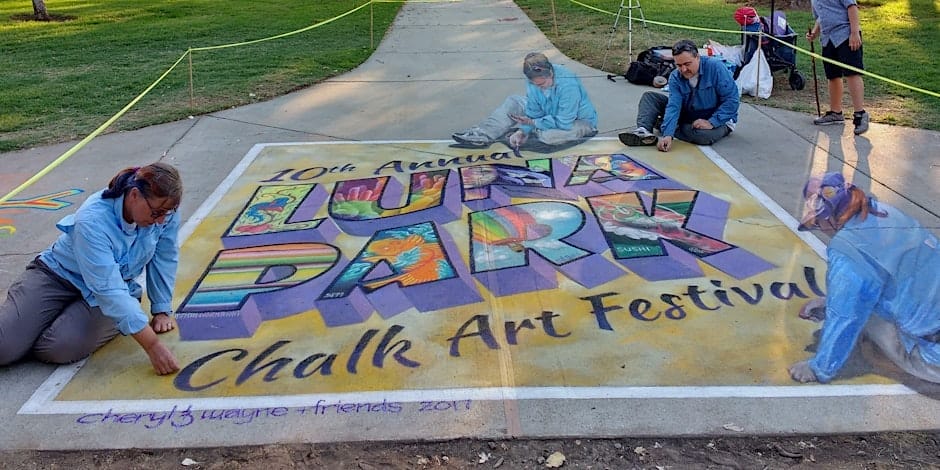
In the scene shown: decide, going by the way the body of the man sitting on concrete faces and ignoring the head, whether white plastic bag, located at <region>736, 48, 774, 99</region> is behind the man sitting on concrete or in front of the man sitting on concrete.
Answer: behind

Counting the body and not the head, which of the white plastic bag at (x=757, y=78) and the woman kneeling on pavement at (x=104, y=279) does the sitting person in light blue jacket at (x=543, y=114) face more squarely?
the woman kneeling on pavement

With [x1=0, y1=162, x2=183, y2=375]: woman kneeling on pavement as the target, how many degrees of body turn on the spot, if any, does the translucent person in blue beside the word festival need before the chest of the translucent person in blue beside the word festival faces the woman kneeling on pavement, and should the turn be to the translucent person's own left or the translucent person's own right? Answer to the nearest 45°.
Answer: approximately 45° to the translucent person's own left

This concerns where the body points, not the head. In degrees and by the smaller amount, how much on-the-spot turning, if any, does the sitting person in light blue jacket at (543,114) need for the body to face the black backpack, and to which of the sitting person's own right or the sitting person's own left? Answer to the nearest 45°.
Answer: approximately 180°

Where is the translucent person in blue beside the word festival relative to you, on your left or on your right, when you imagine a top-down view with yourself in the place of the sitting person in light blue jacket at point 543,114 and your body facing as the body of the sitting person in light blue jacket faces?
on your left

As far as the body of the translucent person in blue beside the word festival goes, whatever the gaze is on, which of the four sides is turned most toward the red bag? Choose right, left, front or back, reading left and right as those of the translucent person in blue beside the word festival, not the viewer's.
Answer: right

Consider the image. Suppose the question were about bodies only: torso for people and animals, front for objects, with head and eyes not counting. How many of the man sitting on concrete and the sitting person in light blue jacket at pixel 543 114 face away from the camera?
0

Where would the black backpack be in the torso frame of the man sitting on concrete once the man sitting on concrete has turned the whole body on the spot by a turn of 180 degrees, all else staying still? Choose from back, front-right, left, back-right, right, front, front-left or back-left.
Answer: front-left

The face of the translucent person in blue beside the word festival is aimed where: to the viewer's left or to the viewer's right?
to the viewer's left

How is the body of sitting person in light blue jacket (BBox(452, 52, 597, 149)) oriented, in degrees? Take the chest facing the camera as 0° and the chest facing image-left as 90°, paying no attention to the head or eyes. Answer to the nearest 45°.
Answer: approximately 45°

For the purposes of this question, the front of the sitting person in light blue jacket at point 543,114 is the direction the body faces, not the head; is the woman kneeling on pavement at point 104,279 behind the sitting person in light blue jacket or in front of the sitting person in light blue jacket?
in front

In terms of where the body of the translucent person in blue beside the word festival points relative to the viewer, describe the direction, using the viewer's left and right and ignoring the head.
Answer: facing to the left of the viewer

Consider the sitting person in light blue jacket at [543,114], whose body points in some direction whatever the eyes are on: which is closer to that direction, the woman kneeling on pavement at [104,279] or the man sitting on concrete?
the woman kneeling on pavement

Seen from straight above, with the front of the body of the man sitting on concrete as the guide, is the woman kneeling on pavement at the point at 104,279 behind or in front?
in front

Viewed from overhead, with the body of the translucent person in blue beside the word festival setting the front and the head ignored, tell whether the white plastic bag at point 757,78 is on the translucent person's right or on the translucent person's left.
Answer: on the translucent person's right
